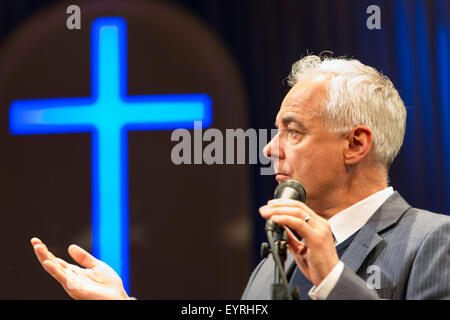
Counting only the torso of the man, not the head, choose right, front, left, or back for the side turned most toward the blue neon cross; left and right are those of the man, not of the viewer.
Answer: right

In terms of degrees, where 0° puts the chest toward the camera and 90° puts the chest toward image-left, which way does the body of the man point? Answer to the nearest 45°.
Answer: approximately 45°

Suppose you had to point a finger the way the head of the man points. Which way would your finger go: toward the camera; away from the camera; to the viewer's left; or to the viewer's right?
to the viewer's left
